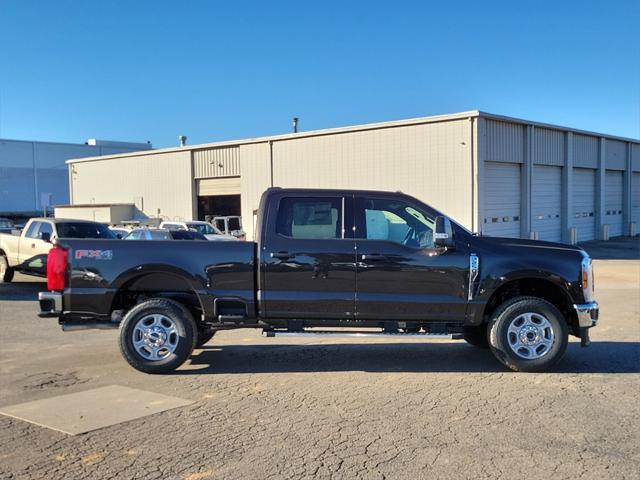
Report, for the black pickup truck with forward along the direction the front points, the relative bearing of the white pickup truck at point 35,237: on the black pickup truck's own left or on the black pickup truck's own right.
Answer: on the black pickup truck's own left

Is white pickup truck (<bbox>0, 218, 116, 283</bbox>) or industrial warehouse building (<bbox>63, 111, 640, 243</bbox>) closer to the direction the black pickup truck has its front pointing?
the industrial warehouse building

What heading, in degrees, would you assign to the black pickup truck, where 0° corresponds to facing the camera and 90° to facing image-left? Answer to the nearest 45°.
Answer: approximately 270°

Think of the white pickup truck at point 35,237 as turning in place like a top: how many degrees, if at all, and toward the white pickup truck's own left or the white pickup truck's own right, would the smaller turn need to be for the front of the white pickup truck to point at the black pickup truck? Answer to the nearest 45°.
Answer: approximately 45° to the white pickup truck's own right

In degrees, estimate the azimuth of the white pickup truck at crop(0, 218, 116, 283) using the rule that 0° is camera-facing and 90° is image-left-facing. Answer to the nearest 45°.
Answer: approximately 315°

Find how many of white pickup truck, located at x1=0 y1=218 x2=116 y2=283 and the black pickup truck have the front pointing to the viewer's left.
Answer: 0

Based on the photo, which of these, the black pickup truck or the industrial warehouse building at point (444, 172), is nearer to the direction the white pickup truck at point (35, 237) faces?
the black pickup truck

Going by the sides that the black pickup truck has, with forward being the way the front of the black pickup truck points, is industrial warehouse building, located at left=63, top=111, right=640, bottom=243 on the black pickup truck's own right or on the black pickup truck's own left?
on the black pickup truck's own left
